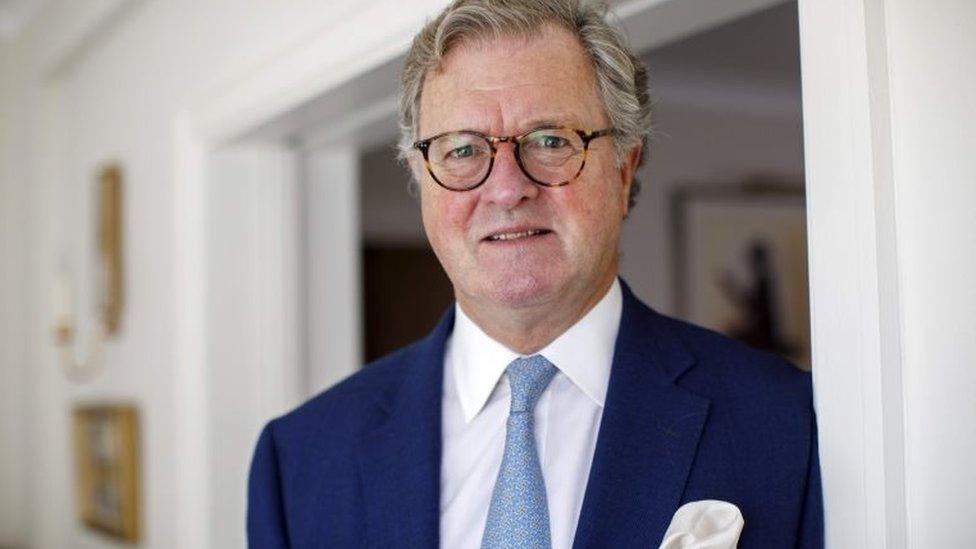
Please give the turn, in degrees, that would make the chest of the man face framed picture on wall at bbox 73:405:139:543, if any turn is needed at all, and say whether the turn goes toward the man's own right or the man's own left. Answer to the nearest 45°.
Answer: approximately 135° to the man's own right

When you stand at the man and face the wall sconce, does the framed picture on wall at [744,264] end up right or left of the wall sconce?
right

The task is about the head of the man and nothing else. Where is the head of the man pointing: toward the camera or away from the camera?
toward the camera

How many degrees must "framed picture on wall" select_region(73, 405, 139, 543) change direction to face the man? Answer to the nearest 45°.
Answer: approximately 45° to its left

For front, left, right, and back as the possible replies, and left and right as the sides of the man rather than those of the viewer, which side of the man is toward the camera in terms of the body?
front

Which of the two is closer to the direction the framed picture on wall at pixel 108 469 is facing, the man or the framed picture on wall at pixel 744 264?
the man

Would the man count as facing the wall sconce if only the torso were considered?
no
